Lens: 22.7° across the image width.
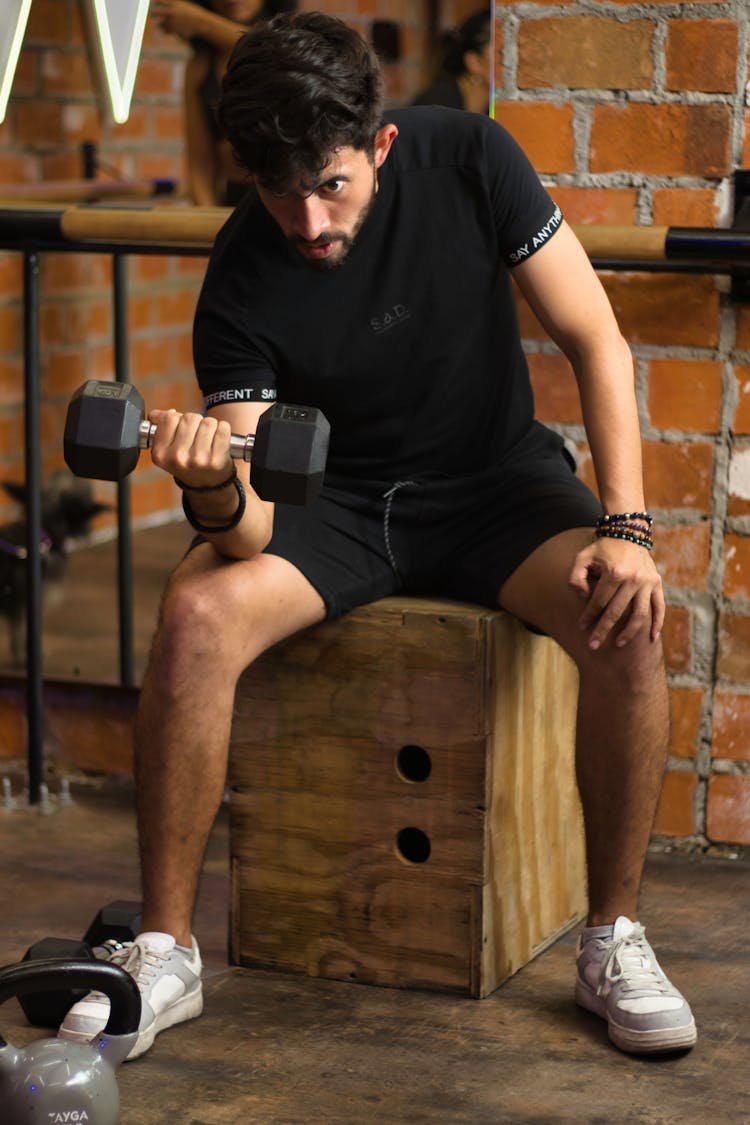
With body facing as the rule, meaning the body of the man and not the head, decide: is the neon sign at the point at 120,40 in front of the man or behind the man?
behind

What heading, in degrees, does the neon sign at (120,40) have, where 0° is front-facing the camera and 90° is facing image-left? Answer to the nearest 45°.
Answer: approximately 0°

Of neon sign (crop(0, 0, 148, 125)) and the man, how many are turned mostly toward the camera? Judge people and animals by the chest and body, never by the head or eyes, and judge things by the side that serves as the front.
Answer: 2

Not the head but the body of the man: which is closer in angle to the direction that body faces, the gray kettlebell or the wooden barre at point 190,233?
the gray kettlebell

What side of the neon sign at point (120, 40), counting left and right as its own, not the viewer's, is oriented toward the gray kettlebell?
front

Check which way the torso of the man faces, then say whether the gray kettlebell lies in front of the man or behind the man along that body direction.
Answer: in front

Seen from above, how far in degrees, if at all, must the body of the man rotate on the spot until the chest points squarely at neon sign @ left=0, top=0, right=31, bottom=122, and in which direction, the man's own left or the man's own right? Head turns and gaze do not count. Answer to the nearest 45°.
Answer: approximately 135° to the man's own right

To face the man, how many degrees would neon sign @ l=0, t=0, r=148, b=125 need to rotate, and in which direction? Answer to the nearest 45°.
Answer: approximately 45° to its left

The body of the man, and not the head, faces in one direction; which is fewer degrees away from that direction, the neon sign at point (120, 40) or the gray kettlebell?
the gray kettlebell
